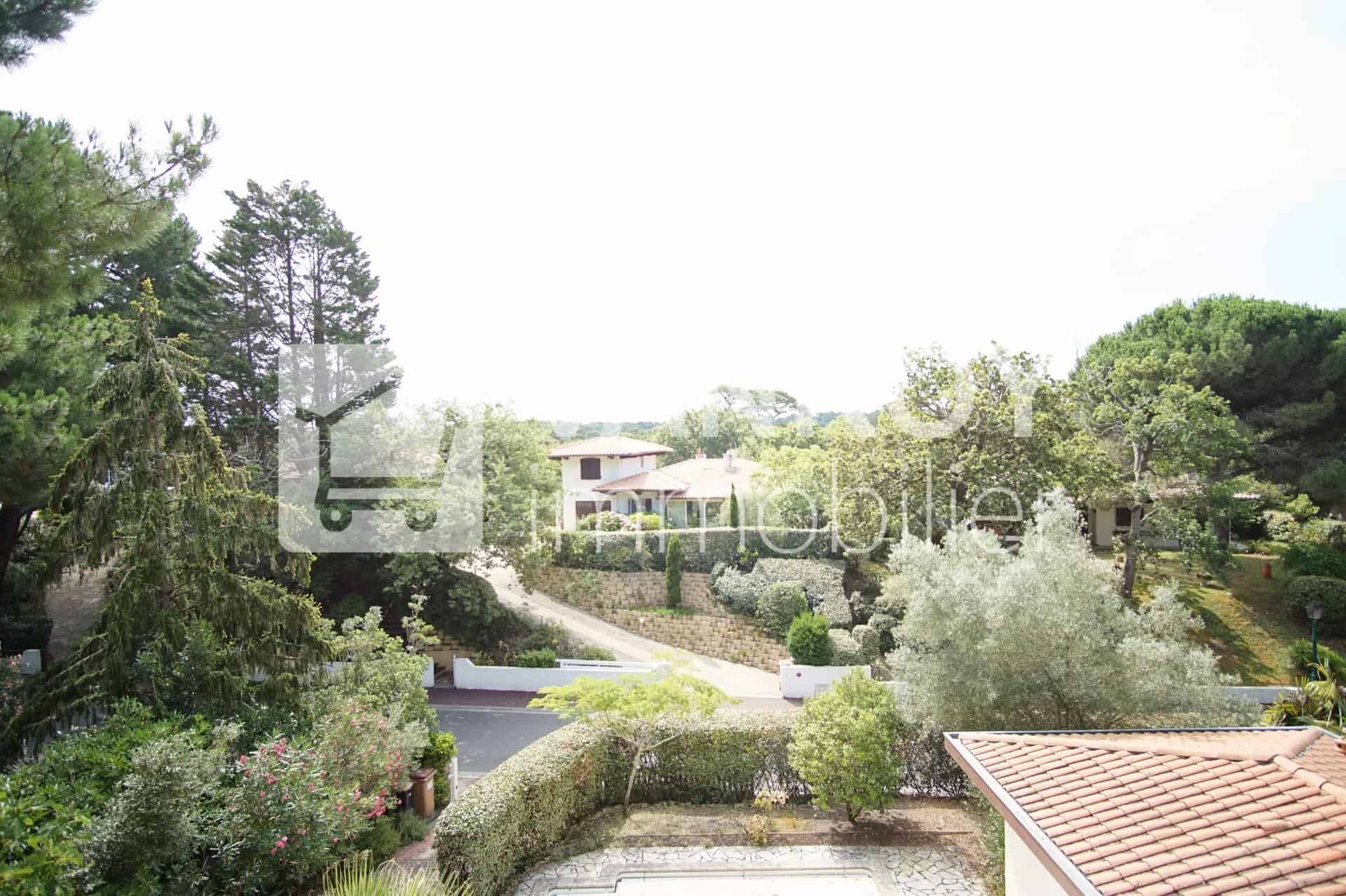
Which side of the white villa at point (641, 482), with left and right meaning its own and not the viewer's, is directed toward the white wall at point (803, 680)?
front

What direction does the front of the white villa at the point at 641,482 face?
toward the camera

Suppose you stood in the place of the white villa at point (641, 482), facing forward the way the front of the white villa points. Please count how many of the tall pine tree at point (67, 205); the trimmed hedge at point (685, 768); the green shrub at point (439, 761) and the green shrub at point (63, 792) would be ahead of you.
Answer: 4

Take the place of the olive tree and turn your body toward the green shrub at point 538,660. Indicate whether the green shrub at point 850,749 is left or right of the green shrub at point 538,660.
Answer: left

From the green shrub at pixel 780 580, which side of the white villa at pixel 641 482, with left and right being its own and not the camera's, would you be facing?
front

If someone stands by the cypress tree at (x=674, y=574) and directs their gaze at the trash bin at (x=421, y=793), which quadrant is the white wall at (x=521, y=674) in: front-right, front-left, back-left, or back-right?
front-right

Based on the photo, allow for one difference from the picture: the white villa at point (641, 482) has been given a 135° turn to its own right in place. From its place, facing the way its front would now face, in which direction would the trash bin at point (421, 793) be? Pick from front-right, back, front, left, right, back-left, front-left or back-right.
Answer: back-left

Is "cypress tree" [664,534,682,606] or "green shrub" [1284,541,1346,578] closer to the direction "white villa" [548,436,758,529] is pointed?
the cypress tree

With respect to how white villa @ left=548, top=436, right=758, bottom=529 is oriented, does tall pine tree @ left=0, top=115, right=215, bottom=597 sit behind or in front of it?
in front

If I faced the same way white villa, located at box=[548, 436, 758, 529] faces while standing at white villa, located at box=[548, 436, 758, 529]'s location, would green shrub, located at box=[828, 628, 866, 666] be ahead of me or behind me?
ahead

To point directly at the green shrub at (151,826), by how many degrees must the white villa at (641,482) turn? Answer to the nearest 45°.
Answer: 0° — it already faces it

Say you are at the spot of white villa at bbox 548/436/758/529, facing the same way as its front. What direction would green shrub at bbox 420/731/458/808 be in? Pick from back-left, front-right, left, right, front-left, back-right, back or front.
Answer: front

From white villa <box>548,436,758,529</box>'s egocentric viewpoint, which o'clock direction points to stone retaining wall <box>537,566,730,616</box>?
The stone retaining wall is roughly at 12 o'clock from the white villa.
